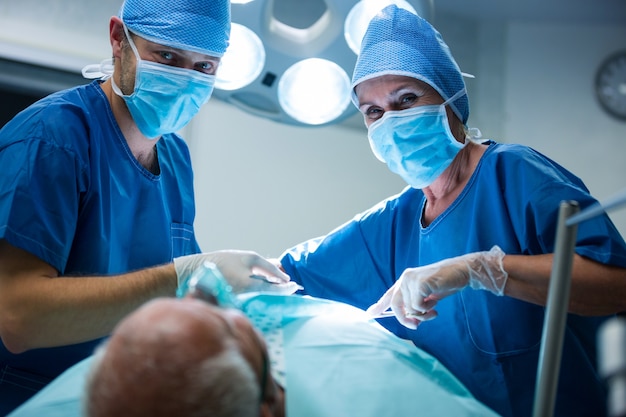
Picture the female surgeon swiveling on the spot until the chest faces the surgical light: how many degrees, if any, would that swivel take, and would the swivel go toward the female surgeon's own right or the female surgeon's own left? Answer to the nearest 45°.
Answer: approximately 90° to the female surgeon's own right

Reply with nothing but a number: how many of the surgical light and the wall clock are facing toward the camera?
2

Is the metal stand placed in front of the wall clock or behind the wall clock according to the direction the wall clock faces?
in front

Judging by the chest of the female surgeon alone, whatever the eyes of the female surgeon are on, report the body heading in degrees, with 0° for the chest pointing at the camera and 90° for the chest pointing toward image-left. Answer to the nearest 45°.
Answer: approximately 45°

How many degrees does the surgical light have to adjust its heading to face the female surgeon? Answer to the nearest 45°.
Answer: approximately 45° to its left

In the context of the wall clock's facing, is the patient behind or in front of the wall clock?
in front

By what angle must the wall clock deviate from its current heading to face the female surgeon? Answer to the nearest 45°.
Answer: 0° — it already faces them

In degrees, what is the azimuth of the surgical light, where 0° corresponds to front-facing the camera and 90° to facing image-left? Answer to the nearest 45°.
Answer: approximately 0°

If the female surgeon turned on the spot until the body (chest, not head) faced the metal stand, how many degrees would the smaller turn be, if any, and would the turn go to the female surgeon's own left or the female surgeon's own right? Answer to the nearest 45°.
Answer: approximately 45° to the female surgeon's own left
